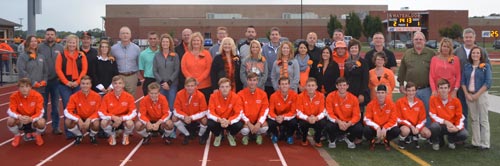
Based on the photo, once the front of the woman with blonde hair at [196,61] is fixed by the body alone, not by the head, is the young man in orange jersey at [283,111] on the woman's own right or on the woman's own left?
on the woman's own left

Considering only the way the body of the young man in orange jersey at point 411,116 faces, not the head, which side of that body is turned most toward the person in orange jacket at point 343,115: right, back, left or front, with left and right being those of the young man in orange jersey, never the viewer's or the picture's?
right

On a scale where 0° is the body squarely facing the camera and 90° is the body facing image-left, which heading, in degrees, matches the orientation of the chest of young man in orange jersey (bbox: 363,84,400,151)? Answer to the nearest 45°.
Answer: approximately 0°

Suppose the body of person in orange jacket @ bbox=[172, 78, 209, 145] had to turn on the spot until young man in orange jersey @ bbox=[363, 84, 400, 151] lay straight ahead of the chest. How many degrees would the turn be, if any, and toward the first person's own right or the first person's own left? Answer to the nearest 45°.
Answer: approximately 90° to the first person's own left

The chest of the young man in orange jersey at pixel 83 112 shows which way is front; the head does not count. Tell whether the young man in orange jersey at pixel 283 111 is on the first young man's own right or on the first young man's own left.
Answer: on the first young man's own left

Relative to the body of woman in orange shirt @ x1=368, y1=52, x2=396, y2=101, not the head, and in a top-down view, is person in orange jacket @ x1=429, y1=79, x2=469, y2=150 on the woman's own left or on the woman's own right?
on the woman's own left

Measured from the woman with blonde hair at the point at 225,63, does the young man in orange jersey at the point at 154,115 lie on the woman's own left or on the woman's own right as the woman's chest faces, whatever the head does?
on the woman's own right

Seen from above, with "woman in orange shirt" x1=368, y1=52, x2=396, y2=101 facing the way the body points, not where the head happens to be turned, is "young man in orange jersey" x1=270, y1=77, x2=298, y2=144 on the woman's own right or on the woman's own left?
on the woman's own right

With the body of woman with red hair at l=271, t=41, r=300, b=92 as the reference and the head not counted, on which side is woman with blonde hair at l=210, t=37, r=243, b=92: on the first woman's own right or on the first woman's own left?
on the first woman's own right

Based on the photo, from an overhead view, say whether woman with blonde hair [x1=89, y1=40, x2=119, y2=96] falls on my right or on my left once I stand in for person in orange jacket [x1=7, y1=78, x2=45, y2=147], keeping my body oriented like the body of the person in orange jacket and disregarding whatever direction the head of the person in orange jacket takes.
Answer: on my left

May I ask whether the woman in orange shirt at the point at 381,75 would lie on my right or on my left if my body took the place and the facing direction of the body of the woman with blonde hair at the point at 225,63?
on my left

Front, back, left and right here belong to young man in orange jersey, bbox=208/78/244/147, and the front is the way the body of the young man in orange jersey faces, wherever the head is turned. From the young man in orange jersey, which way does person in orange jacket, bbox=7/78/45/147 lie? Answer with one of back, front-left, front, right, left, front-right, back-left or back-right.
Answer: right
